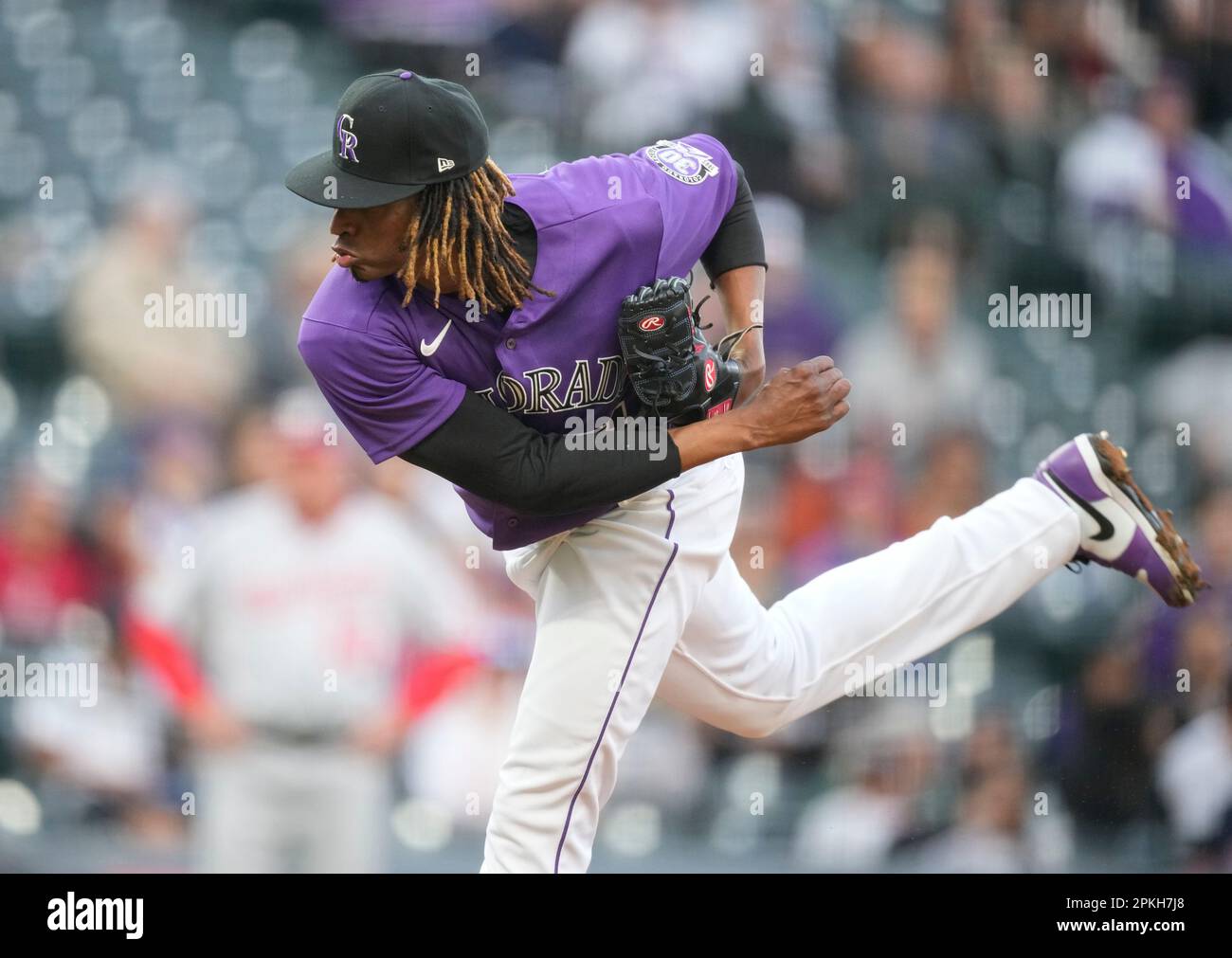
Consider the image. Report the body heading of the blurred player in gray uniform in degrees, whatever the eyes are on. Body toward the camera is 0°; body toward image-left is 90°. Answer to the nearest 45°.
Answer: approximately 0°

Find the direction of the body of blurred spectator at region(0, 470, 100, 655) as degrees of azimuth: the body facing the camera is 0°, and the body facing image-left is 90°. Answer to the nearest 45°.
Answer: approximately 0°

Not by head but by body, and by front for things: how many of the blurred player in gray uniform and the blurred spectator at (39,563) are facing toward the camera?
2
